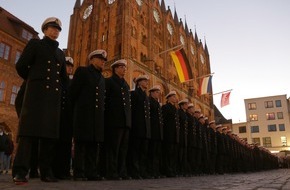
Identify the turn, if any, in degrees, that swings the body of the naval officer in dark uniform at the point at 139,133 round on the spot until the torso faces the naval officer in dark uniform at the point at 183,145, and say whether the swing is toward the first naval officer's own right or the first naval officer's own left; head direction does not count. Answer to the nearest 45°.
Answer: approximately 90° to the first naval officer's own left

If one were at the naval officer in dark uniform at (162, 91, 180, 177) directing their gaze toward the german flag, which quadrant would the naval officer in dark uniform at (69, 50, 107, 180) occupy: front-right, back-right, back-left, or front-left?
back-left

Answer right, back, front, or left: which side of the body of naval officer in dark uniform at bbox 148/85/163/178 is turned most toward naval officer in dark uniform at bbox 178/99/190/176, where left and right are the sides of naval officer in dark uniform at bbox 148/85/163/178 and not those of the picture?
left

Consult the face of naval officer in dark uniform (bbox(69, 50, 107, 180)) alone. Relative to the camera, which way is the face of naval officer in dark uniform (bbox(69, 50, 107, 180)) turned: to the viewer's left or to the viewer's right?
to the viewer's right

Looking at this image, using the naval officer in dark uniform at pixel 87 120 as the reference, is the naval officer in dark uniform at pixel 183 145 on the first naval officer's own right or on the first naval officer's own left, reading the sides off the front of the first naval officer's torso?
on the first naval officer's own left

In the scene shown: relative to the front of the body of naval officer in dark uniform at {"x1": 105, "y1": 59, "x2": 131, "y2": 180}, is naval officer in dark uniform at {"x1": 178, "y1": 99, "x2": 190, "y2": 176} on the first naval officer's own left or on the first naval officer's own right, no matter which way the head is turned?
on the first naval officer's own left

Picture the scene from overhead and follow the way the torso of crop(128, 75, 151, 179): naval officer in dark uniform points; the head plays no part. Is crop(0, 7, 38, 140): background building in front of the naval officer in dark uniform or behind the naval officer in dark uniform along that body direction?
behind

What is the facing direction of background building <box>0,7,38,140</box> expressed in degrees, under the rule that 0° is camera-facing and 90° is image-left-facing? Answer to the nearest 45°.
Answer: approximately 315°
